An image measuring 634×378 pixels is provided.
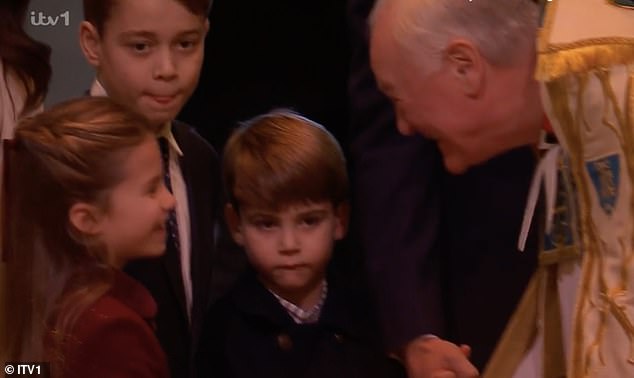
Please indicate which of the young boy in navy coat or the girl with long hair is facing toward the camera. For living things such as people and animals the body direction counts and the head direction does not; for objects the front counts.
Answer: the young boy in navy coat

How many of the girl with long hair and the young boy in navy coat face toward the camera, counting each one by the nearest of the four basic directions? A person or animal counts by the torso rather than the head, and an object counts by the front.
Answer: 1

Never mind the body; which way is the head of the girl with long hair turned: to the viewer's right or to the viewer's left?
to the viewer's right

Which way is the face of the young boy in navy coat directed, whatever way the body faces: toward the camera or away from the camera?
toward the camera

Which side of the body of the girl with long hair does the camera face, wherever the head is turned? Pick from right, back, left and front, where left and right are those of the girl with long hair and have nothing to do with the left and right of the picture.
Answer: right

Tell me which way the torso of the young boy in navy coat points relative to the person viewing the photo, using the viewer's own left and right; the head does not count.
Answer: facing the viewer

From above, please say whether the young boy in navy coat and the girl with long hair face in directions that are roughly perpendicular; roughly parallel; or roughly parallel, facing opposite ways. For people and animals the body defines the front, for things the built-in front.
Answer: roughly perpendicular
